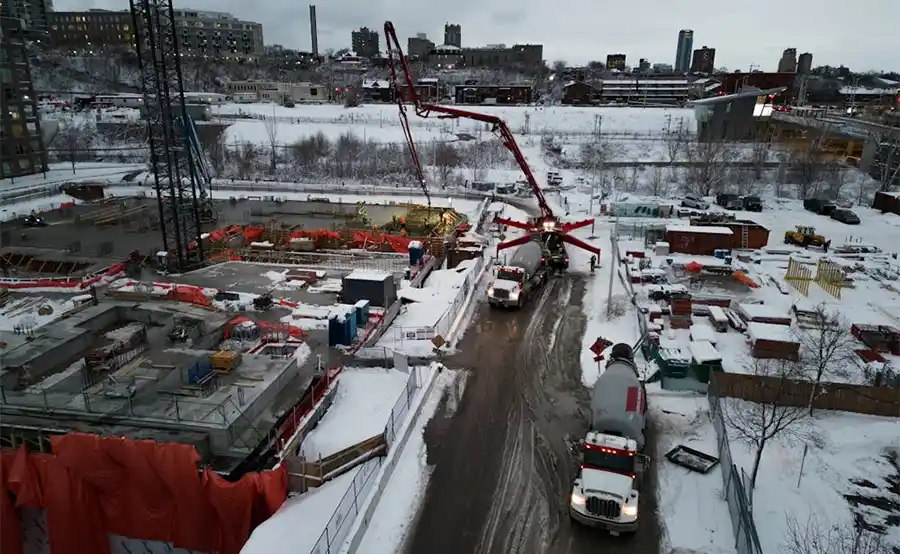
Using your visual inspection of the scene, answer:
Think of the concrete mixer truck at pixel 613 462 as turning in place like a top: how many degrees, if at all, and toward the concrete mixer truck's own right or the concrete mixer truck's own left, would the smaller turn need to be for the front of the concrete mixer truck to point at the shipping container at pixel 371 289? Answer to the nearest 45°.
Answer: approximately 135° to the concrete mixer truck's own right

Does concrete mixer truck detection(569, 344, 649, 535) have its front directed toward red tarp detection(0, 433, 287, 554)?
no

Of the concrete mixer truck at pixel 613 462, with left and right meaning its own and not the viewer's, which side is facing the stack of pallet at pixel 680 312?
back

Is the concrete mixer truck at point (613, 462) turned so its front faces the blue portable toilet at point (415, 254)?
no

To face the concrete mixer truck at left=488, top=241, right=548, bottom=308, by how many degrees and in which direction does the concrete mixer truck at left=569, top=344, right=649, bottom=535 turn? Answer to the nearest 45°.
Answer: approximately 180°

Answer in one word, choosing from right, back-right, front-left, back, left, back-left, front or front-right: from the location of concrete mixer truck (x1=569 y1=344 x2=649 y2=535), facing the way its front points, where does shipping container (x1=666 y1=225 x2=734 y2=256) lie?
back

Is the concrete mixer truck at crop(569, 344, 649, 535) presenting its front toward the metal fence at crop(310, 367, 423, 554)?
no

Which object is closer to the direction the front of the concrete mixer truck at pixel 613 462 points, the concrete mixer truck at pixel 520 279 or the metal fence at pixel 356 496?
the metal fence

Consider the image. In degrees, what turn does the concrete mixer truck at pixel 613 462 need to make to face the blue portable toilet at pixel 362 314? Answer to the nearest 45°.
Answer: approximately 135° to its right

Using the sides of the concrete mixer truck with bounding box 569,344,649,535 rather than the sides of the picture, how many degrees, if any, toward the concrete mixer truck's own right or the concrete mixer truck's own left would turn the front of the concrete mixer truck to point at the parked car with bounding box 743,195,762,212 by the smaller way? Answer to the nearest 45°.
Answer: approximately 180°

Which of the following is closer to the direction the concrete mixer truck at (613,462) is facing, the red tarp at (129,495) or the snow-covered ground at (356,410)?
the red tarp

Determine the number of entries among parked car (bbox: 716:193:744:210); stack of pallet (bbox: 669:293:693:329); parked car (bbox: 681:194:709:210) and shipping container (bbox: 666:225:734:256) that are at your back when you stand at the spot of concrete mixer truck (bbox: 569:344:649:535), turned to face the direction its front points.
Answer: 4

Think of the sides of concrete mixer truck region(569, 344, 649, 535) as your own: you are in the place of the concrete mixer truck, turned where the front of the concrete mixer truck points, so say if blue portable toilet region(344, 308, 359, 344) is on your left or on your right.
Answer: on your right

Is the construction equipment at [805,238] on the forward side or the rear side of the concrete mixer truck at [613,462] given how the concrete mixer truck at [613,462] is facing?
on the rear side

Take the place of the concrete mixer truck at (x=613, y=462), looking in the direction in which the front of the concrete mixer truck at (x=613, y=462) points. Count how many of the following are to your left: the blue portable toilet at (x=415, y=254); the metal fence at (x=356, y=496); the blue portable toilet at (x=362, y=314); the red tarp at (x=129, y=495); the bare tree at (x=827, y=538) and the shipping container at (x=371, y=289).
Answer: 1

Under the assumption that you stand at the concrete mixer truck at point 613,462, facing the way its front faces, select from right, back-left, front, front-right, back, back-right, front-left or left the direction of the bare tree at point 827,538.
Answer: left

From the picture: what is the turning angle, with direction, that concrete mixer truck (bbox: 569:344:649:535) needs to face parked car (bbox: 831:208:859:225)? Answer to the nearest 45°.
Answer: approximately 180°

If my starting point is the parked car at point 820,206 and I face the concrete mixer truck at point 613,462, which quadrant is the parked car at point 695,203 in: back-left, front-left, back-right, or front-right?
front-right

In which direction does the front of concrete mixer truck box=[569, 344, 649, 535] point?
toward the camera

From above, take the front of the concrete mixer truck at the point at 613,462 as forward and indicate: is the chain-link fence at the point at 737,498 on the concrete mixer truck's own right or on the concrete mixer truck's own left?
on the concrete mixer truck's own left
